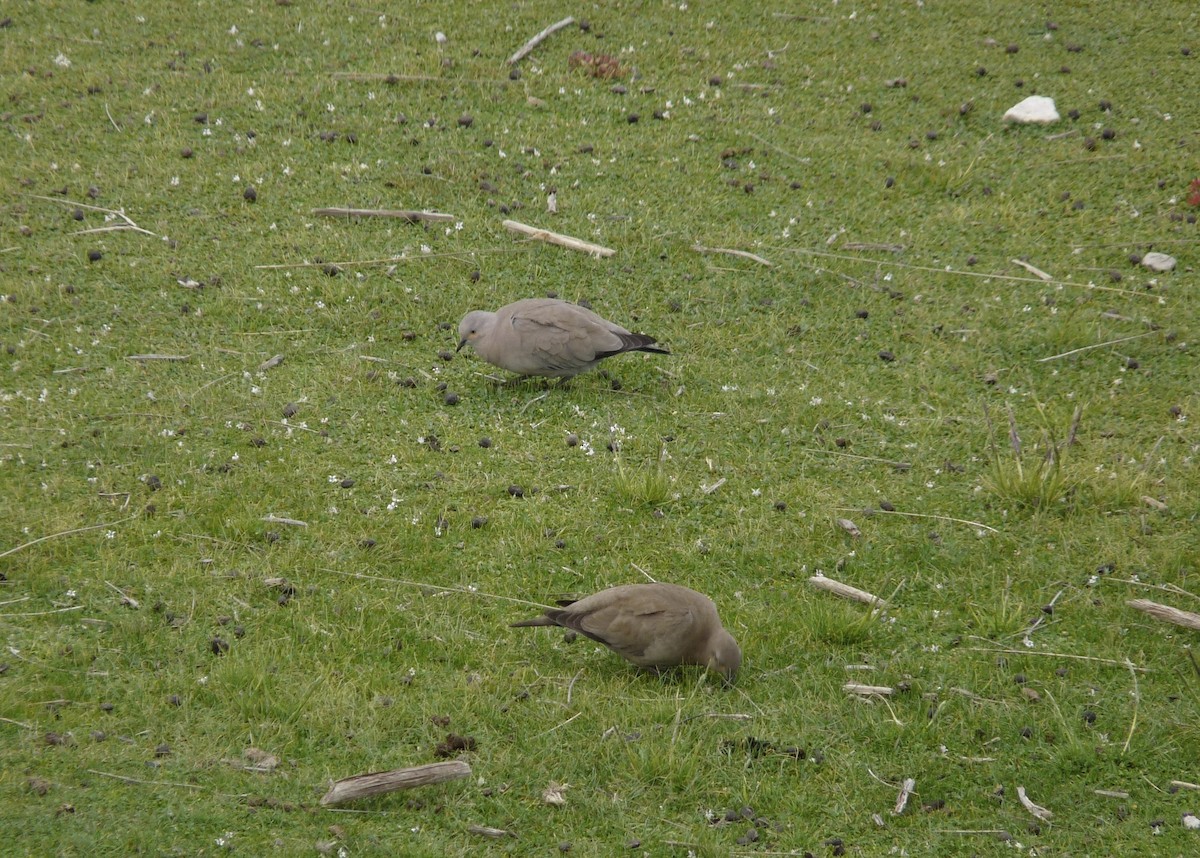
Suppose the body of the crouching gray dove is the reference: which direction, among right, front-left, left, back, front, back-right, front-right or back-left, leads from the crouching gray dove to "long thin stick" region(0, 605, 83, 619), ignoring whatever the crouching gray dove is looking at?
front-left

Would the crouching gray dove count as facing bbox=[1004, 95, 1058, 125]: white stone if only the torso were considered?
no

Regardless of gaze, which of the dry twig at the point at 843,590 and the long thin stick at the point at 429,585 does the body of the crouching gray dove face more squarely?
the long thin stick

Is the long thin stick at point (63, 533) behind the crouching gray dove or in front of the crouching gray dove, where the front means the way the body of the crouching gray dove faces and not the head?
in front

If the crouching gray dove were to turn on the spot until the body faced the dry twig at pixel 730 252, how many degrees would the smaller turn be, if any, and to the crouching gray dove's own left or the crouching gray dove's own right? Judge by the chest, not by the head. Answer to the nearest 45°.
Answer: approximately 135° to the crouching gray dove's own right

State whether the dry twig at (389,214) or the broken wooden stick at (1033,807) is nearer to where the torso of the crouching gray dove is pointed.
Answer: the dry twig

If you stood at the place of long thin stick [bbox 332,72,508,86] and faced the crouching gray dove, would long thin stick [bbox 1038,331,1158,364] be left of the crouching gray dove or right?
left

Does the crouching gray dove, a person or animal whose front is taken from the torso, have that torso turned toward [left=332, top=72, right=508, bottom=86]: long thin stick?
no

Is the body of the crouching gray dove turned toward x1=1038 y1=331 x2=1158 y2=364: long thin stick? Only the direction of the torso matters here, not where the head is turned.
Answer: no

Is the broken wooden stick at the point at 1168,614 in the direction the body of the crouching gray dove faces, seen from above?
no

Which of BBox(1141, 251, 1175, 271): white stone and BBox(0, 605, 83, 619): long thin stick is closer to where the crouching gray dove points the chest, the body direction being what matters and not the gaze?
the long thin stick

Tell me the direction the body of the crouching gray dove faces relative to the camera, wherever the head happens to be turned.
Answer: to the viewer's left

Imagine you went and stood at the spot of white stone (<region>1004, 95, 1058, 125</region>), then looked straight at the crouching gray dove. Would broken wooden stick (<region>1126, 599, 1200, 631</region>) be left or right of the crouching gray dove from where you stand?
left

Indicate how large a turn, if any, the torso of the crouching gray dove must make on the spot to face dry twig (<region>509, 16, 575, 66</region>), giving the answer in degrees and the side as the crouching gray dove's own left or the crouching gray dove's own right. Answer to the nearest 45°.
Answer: approximately 90° to the crouching gray dove's own right

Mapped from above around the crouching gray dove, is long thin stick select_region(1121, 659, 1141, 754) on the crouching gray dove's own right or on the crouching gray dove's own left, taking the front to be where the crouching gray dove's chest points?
on the crouching gray dove's own left

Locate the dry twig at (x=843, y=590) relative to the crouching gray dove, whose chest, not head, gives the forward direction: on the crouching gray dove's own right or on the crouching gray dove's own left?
on the crouching gray dove's own left
